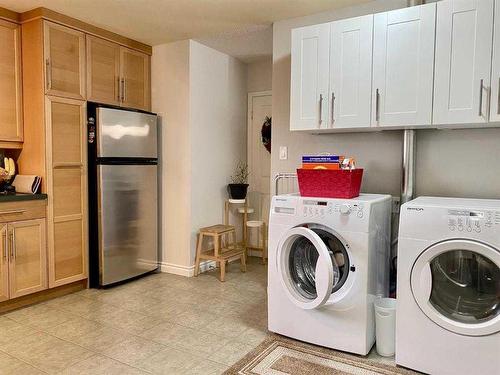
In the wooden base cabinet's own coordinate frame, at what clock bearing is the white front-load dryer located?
The white front-load dryer is roughly at 12 o'clock from the wooden base cabinet.

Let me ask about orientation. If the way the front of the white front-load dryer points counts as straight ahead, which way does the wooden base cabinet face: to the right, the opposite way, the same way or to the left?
to the left

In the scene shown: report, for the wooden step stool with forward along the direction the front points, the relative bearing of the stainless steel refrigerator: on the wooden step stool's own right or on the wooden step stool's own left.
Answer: on the wooden step stool's own right

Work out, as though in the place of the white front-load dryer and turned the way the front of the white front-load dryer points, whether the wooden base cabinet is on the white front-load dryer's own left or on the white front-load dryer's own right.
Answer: on the white front-load dryer's own right

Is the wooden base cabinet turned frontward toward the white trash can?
yes

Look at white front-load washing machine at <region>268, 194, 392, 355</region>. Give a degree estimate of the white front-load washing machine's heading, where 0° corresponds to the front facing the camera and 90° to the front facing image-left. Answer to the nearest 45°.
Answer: approximately 45°

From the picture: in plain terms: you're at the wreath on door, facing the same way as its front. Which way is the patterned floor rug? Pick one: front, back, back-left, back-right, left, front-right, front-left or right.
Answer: front-left

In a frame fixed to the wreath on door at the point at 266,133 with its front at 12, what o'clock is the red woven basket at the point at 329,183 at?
The red woven basket is roughly at 10 o'clock from the wreath on door.

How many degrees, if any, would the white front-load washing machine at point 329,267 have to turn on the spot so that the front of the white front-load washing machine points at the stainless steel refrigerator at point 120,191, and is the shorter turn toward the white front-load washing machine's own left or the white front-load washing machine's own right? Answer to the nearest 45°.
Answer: approximately 90° to the white front-load washing machine's own right

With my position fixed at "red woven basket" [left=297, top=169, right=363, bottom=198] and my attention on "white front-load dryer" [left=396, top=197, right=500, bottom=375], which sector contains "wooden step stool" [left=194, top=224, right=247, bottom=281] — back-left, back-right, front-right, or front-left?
back-left

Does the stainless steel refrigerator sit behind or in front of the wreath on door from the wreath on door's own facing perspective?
in front
